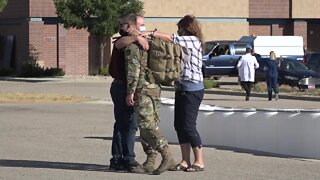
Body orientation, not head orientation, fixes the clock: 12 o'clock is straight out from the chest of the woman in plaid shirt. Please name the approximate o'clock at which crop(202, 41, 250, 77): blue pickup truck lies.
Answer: The blue pickup truck is roughly at 3 o'clock from the woman in plaid shirt.

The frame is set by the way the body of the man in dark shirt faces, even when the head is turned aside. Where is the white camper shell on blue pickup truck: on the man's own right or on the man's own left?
on the man's own left

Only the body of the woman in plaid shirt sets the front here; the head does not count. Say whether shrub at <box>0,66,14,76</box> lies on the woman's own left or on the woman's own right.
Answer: on the woman's own right

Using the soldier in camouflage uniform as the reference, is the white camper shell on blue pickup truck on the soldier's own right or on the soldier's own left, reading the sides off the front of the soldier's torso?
on the soldier's own right

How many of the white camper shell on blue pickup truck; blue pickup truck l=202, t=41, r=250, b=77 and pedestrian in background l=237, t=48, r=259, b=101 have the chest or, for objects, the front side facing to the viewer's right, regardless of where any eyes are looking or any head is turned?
0

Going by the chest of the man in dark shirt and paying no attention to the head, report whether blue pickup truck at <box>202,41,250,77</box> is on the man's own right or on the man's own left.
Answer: on the man's own left

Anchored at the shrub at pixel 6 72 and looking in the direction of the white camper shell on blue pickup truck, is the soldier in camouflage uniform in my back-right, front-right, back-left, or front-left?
front-right

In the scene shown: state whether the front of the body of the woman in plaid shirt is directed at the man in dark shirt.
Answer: yes

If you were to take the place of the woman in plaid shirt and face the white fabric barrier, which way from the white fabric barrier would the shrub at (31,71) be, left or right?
left

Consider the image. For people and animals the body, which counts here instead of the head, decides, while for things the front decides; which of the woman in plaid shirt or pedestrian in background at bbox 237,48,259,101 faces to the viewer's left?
the woman in plaid shirt

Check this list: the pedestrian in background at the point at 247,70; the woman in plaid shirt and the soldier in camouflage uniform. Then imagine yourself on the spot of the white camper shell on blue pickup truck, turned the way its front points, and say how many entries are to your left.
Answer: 3

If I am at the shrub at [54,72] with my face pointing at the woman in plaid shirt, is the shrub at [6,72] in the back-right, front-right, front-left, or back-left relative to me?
back-right

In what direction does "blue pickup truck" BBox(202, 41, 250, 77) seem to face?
to the viewer's left

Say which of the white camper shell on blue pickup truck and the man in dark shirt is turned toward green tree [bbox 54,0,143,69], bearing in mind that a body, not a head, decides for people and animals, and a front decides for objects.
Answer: the white camper shell on blue pickup truck
